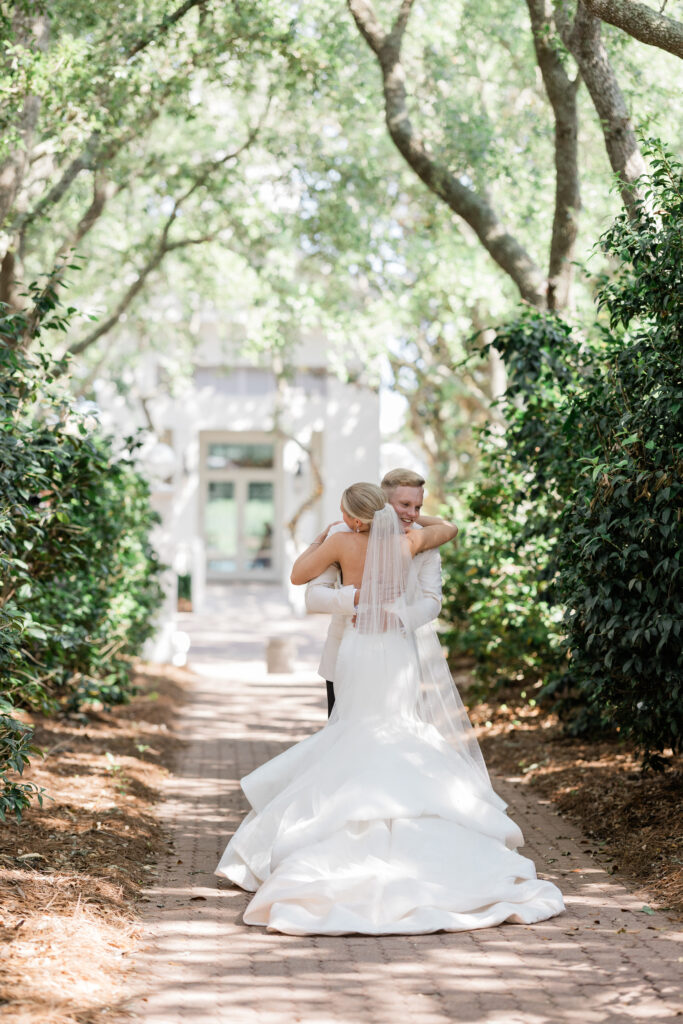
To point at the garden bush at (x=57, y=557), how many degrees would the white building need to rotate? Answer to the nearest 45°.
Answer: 0° — it already faces it

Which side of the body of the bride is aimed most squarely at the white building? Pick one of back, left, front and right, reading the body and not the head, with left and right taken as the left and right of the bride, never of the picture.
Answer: front

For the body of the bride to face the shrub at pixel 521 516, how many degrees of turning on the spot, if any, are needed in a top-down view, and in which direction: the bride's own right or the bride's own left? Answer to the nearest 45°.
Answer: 0° — they already face it

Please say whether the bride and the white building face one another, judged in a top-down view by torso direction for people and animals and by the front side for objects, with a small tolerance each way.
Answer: yes

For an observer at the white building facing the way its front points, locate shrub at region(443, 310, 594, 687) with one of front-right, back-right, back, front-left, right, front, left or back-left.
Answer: front

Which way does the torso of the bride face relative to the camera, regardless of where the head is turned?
away from the camera

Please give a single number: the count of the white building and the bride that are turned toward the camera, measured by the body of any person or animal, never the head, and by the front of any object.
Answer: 1

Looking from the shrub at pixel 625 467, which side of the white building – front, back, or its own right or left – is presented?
front

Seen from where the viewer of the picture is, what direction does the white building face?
facing the viewer

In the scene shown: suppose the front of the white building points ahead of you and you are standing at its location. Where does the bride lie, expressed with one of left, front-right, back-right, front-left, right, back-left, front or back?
front

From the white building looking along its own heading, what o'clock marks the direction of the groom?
The groom is roughly at 12 o'clock from the white building.

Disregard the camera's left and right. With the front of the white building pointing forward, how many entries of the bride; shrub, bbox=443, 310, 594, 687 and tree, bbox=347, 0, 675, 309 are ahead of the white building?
3

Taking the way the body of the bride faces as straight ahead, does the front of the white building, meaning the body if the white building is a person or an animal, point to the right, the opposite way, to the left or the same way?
the opposite way
